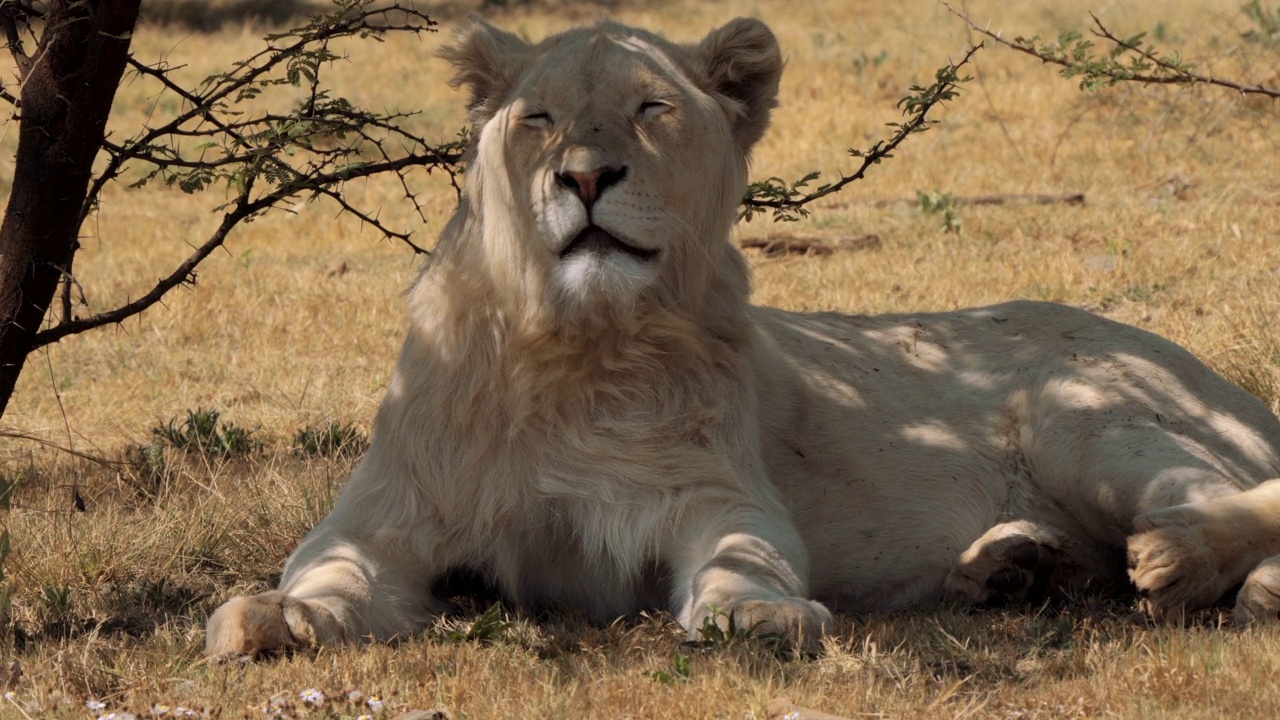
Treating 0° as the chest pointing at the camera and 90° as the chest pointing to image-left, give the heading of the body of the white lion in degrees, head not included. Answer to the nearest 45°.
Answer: approximately 45°

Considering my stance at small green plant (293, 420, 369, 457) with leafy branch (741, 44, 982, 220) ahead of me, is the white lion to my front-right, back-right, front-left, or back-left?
front-right

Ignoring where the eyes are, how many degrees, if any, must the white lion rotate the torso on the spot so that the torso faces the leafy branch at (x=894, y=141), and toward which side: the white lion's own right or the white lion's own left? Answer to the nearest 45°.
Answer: approximately 180°

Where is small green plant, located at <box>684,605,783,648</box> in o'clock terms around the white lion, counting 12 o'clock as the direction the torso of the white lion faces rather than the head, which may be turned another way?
The small green plant is roughly at 10 o'clock from the white lion.

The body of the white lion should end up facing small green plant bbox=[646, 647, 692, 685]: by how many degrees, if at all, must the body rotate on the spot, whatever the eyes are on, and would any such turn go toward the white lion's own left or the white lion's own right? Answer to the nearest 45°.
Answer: approximately 45° to the white lion's own left

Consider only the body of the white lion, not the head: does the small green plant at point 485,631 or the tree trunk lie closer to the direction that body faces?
the small green plant

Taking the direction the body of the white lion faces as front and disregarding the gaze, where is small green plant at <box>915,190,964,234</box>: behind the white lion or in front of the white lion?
behind

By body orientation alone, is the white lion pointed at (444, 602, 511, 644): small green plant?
yes

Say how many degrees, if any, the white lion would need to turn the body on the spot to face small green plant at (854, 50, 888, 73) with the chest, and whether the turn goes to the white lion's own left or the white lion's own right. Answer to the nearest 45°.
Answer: approximately 135° to the white lion's own right

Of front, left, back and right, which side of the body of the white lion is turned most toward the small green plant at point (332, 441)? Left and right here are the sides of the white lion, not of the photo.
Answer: right

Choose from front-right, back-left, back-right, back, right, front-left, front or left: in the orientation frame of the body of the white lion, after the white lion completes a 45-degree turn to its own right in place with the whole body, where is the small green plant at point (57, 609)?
front

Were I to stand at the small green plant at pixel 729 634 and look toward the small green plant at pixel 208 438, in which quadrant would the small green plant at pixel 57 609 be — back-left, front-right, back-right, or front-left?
front-left

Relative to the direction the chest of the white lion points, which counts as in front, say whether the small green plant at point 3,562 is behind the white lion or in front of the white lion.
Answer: in front
